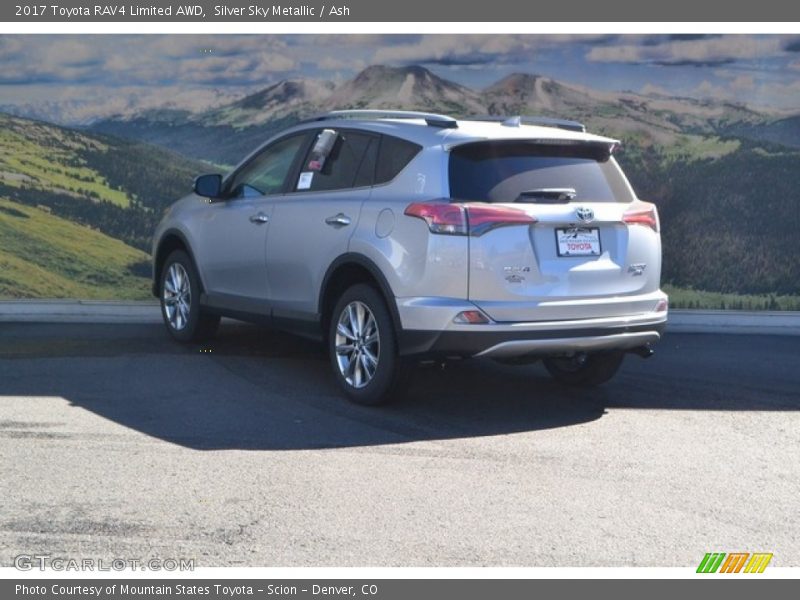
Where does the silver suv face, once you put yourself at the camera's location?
facing away from the viewer and to the left of the viewer
